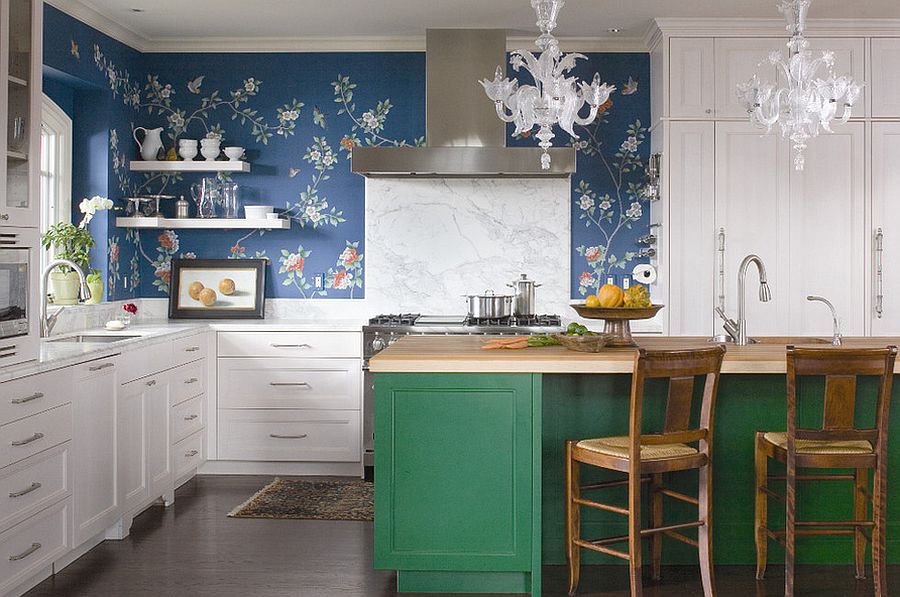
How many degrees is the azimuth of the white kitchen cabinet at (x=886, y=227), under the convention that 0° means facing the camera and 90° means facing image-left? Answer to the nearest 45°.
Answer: approximately 0°

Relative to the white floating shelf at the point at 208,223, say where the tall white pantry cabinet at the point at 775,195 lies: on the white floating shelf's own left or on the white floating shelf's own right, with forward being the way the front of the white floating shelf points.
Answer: on the white floating shelf's own left

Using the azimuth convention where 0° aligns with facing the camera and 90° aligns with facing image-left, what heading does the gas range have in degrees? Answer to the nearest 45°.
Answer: approximately 0°

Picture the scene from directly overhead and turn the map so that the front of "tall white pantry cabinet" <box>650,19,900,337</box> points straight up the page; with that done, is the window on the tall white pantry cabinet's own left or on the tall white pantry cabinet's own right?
on the tall white pantry cabinet's own right

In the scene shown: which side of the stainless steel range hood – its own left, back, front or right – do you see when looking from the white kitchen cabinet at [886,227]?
left

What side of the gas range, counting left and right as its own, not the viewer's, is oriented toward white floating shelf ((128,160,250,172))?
right

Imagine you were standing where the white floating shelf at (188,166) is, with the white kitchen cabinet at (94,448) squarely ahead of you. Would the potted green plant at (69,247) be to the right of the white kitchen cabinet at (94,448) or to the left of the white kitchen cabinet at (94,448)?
right
